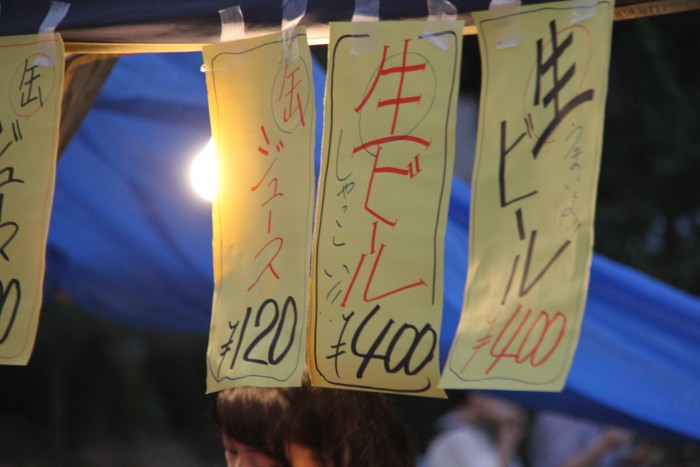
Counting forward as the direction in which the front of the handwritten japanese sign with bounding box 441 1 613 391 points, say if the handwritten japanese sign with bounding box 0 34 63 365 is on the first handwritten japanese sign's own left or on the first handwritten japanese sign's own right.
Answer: on the first handwritten japanese sign's own right

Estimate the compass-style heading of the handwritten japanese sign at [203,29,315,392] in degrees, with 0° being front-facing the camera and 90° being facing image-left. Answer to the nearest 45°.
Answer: approximately 0°

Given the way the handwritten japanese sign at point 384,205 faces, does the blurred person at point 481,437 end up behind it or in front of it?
behind

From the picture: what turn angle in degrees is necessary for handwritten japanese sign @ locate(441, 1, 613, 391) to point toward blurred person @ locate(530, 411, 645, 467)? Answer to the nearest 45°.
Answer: approximately 180°

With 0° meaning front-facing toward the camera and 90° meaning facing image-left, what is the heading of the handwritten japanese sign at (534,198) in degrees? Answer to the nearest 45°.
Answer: approximately 0°

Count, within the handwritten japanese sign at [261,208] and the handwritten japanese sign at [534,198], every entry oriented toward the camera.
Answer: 2

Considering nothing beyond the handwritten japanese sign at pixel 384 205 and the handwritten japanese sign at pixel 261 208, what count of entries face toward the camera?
2
